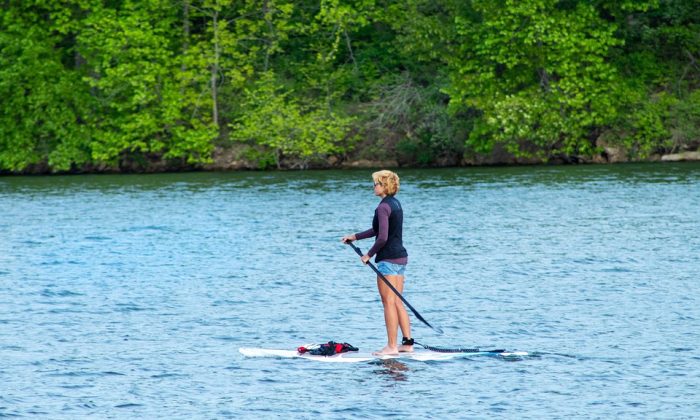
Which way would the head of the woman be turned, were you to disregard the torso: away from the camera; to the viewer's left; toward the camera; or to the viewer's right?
to the viewer's left

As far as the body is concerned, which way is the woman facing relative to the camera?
to the viewer's left

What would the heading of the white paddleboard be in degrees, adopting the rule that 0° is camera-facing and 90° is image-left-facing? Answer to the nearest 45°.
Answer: approximately 90°
